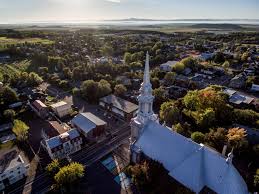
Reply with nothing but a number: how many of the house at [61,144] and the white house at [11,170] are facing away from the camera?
0

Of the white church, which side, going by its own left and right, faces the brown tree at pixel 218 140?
right

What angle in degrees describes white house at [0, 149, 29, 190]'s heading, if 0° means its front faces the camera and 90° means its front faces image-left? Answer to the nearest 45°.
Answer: approximately 315°

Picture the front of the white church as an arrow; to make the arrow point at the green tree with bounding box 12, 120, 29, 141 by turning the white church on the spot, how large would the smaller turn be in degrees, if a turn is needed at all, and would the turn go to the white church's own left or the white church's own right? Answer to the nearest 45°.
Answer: approximately 45° to the white church's own left

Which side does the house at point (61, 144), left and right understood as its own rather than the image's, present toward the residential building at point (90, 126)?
left

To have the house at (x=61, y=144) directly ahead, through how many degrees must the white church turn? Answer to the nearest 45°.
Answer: approximately 45° to its left

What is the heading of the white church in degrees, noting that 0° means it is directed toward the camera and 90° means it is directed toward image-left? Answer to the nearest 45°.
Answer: approximately 135°

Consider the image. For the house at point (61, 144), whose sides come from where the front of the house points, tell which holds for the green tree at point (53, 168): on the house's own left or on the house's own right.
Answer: on the house's own right

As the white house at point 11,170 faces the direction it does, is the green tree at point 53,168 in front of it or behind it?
in front
